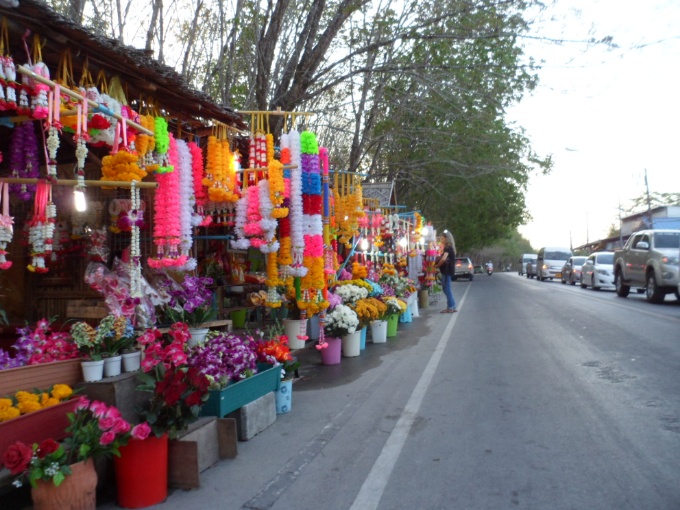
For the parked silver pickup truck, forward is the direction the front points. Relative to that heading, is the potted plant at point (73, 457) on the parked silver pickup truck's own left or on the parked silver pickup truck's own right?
on the parked silver pickup truck's own right

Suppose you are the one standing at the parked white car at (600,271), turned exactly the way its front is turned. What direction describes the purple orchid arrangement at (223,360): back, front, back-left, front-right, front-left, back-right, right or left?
front-right

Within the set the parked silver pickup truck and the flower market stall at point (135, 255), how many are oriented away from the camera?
0

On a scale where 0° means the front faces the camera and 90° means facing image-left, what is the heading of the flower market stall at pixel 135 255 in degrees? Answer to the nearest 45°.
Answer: approximately 315°

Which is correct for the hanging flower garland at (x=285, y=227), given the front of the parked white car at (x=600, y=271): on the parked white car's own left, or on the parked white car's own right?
on the parked white car's own right

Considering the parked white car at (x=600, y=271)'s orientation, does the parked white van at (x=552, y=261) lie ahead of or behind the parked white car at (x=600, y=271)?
behind

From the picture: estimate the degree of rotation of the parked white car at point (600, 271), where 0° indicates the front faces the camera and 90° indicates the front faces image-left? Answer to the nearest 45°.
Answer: approximately 315°

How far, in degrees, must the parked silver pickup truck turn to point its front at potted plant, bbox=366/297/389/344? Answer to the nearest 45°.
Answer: approximately 90° to its right

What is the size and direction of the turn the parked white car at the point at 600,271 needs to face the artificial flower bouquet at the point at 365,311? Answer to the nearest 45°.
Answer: approximately 45° to its right
